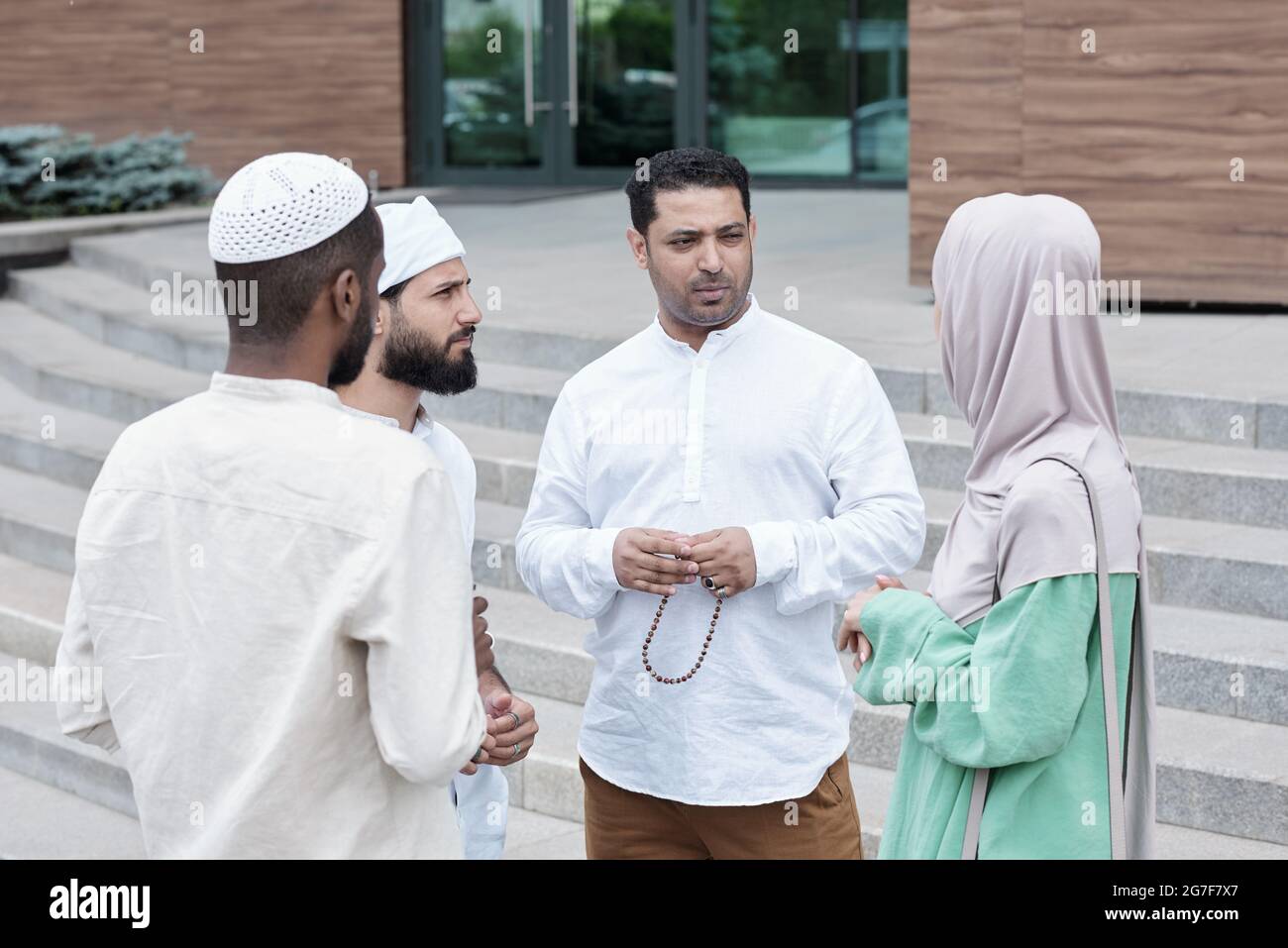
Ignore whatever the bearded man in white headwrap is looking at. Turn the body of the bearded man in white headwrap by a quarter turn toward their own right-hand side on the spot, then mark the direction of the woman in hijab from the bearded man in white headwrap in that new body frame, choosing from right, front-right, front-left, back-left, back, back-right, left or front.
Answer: front-left

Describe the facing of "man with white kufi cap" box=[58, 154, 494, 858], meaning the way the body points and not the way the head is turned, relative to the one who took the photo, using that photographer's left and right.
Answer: facing away from the viewer and to the right of the viewer

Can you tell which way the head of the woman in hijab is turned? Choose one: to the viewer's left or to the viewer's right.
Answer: to the viewer's left

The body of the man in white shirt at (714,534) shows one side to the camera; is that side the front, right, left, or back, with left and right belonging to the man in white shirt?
front

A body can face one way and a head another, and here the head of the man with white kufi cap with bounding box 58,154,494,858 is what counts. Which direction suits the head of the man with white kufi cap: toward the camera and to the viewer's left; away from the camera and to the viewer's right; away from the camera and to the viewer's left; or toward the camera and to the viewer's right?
away from the camera and to the viewer's right

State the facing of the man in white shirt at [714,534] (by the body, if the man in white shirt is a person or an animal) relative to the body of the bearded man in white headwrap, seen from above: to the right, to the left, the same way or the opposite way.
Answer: to the right

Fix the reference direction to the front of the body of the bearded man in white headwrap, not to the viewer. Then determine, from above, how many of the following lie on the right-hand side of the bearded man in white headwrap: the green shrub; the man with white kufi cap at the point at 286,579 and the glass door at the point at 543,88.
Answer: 1

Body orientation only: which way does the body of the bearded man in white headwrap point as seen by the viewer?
to the viewer's right

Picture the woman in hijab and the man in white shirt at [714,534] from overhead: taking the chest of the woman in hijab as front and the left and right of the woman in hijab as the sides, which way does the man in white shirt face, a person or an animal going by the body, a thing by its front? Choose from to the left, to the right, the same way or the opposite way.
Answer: to the left

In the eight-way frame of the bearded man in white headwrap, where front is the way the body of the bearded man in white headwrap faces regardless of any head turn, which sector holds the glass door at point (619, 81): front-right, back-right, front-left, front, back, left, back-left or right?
left

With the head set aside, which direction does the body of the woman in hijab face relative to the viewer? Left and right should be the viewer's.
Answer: facing to the left of the viewer

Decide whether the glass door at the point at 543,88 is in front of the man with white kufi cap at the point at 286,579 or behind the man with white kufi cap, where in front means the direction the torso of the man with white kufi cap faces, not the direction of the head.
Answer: in front

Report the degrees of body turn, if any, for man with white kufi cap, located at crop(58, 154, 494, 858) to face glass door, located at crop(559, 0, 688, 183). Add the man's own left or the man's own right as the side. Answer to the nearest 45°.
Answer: approximately 45° to the man's own left

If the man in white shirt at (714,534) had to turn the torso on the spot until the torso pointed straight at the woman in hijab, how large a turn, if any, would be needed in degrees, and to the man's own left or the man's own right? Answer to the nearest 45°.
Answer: approximately 45° to the man's own left

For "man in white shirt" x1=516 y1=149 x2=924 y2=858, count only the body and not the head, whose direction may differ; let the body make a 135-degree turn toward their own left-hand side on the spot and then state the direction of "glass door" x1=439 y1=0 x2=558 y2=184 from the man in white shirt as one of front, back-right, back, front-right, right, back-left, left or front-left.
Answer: front-left

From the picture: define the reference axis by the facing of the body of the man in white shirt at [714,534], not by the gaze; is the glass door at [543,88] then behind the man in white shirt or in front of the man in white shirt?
behind
